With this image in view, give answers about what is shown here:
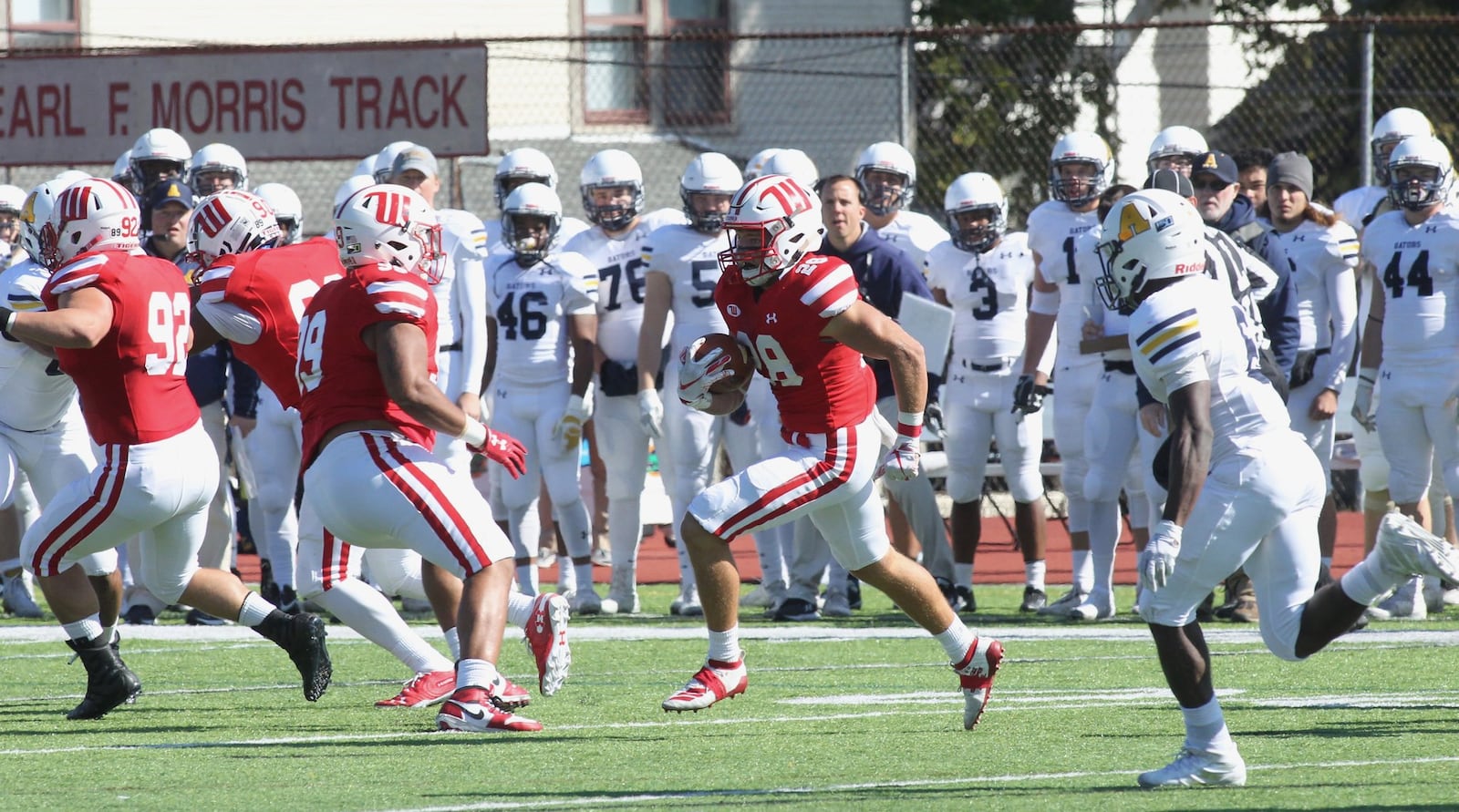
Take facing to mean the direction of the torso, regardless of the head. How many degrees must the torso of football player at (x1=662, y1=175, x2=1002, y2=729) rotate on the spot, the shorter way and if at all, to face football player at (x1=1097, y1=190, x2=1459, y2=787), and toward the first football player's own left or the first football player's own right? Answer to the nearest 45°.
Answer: approximately 90° to the first football player's own left

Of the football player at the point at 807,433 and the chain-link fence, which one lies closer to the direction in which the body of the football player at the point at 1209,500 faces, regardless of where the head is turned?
the football player

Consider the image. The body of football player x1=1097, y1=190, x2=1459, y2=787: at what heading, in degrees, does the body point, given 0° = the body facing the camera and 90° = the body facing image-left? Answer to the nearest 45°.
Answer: approximately 90°

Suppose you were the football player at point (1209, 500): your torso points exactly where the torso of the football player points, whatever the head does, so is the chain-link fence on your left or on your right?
on your right

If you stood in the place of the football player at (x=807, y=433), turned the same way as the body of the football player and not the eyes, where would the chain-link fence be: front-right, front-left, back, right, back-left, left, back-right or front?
back-right

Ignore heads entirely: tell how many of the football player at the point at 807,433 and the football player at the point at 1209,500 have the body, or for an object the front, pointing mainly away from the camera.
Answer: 0

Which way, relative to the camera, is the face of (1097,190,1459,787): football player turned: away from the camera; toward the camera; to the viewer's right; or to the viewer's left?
to the viewer's left
